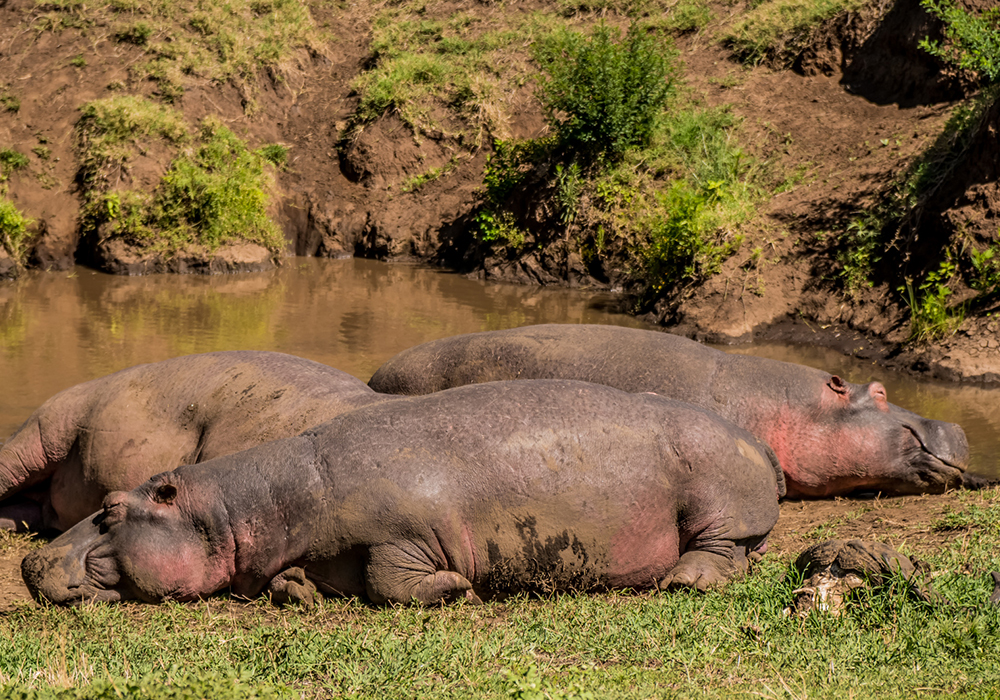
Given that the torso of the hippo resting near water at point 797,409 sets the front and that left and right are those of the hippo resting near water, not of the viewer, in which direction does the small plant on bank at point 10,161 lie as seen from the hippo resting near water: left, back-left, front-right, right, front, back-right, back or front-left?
back-left

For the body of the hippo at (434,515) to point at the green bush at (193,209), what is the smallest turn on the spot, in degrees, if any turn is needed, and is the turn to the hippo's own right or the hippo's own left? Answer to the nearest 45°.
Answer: approximately 90° to the hippo's own right

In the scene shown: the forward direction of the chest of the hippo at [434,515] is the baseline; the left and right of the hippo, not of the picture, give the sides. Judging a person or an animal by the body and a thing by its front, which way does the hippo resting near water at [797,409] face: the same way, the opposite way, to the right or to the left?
the opposite way

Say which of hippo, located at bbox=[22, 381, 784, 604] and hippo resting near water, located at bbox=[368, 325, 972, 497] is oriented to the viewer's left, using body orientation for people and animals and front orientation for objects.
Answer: the hippo

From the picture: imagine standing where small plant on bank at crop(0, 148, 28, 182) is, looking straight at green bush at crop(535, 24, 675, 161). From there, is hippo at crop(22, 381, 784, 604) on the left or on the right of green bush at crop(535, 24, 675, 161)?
right

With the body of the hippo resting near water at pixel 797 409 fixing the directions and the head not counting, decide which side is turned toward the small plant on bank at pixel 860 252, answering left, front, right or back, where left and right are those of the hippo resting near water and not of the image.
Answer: left

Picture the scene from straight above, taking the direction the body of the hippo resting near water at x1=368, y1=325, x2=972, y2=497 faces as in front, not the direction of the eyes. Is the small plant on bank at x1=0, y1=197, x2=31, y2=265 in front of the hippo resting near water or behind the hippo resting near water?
behind

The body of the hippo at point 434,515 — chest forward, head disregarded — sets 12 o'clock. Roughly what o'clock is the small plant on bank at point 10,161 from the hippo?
The small plant on bank is roughly at 2 o'clock from the hippo.

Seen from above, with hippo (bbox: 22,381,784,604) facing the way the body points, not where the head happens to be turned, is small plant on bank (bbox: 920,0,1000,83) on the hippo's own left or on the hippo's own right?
on the hippo's own right

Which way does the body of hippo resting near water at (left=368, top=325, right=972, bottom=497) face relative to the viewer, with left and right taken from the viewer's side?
facing to the right of the viewer

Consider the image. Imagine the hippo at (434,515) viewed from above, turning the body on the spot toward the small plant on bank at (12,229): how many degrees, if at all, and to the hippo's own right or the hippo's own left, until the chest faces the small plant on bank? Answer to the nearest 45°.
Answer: approximately 45° to the hippo's own right

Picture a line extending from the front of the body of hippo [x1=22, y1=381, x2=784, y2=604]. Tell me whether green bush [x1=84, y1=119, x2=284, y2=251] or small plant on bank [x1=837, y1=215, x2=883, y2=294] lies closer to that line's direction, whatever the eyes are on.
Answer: the green bush

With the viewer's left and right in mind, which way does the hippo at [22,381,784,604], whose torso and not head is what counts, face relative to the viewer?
facing to the left of the viewer

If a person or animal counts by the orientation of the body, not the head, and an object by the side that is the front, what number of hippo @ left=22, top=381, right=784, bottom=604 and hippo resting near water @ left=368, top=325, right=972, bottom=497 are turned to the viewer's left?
1

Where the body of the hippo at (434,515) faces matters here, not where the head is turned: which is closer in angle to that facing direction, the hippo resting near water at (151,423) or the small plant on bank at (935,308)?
the hippo resting near water

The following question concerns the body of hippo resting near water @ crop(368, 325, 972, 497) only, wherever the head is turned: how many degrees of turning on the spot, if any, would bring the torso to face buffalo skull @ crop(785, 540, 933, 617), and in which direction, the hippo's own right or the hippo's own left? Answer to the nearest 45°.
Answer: approximately 90° to the hippo's own right

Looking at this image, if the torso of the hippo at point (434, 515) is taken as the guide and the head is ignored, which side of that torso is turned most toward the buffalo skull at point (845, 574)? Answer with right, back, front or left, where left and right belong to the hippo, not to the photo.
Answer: back
